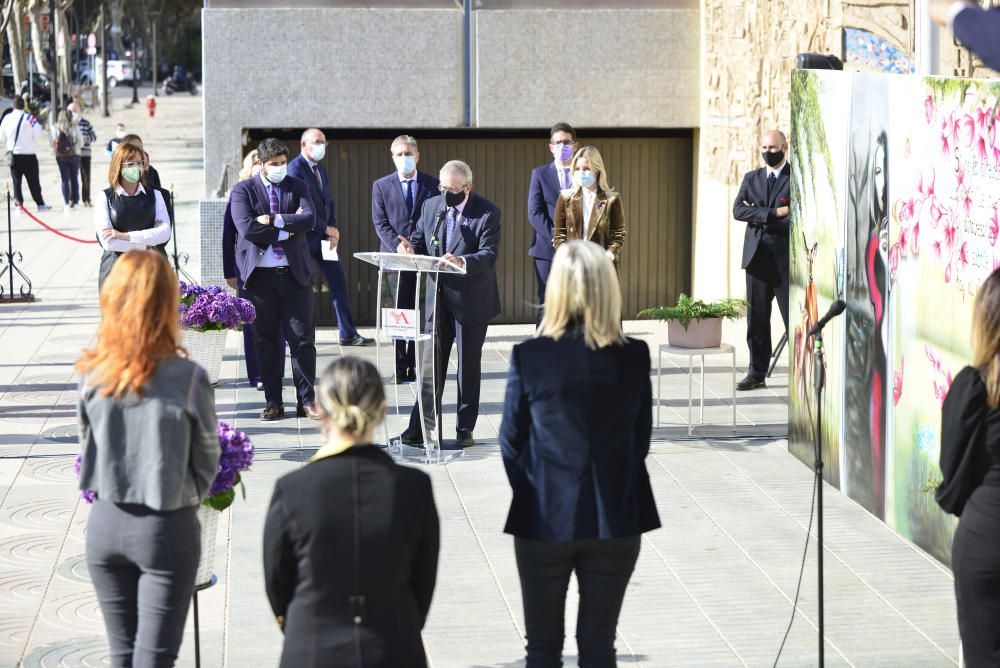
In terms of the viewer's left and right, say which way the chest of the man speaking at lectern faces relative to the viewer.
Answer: facing the viewer and to the left of the viewer

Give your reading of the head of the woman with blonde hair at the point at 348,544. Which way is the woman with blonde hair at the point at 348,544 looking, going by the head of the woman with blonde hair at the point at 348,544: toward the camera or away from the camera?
away from the camera

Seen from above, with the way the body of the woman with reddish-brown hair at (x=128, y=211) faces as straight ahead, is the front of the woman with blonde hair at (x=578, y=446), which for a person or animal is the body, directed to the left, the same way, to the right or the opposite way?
the opposite way

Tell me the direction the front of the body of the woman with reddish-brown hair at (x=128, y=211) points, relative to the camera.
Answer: toward the camera

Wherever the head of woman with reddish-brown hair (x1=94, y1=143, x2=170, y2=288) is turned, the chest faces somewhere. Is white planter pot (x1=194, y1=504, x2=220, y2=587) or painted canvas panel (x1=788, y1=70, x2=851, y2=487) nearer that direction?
the white planter pot

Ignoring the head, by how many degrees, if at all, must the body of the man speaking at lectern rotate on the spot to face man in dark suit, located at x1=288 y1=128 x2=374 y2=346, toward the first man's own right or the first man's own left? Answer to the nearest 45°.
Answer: approximately 135° to the first man's own right

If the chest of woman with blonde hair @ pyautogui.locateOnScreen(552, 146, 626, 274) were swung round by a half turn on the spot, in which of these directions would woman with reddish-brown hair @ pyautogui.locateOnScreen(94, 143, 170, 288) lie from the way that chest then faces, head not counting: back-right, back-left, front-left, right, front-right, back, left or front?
left

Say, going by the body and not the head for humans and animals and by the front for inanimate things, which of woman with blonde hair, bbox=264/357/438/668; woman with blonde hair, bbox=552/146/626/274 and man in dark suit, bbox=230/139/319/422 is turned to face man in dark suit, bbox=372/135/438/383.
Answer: woman with blonde hair, bbox=264/357/438/668

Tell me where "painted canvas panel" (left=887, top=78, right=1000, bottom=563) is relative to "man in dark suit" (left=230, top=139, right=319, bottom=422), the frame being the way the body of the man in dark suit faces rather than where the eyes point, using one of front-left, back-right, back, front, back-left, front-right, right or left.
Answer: front-left

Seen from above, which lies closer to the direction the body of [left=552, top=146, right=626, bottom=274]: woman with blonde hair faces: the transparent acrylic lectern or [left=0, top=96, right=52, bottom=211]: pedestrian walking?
the transparent acrylic lectern

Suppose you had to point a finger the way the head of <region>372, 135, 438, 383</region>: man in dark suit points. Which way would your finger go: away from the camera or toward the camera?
toward the camera

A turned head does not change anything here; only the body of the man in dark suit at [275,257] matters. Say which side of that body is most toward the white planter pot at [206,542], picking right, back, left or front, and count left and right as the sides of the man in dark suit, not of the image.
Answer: front

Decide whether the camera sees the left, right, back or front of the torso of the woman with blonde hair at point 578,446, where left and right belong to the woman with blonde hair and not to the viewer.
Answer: back

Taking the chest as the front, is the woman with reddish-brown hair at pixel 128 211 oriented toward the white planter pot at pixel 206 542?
yes

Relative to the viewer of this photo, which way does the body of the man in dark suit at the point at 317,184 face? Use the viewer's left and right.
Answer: facing the viewer and to the right of the viewer

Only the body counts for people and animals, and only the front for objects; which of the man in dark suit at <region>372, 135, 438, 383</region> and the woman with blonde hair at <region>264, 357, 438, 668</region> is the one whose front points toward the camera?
the man in dark suit

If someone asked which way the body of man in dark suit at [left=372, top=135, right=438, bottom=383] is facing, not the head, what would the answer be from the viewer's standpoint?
toward the camera
